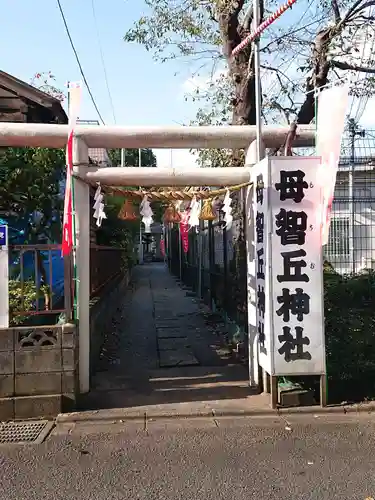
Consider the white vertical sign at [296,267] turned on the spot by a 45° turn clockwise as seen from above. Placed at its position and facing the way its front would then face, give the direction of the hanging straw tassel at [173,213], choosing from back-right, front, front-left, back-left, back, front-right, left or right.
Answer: right

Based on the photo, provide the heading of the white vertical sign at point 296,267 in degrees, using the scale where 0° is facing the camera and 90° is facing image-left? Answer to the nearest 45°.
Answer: approximately 0°

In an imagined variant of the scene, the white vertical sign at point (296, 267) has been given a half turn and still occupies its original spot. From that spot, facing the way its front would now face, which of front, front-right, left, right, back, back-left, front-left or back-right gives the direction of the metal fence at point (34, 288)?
left

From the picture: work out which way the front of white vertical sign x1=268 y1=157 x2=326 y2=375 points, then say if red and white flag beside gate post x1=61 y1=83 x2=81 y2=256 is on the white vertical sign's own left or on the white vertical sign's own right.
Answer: on the white vertical sign's own right

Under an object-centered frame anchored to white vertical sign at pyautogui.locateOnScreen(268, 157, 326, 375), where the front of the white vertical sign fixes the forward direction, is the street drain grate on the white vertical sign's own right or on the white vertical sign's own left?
on the white vertical sign's own right

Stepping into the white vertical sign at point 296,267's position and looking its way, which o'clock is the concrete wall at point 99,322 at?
The concrete wall is roughly at 4 o'clock from the white vertical sign.

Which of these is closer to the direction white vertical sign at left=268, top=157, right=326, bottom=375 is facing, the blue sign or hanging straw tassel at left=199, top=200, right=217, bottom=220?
the blue sign

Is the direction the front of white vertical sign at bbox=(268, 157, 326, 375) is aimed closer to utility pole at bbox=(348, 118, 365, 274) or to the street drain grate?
the street drain grate

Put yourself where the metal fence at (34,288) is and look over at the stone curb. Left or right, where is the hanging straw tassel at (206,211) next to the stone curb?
left

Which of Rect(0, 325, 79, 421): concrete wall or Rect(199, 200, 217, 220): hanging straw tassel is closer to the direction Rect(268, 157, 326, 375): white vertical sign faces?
the concrete wall

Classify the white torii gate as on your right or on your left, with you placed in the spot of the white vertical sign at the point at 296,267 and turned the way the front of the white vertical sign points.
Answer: on your right
